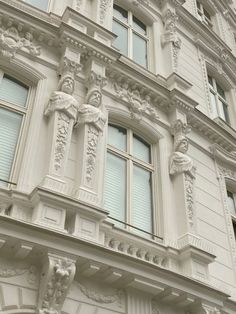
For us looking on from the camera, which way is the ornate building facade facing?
facing the viewer and to the right of the viewer
